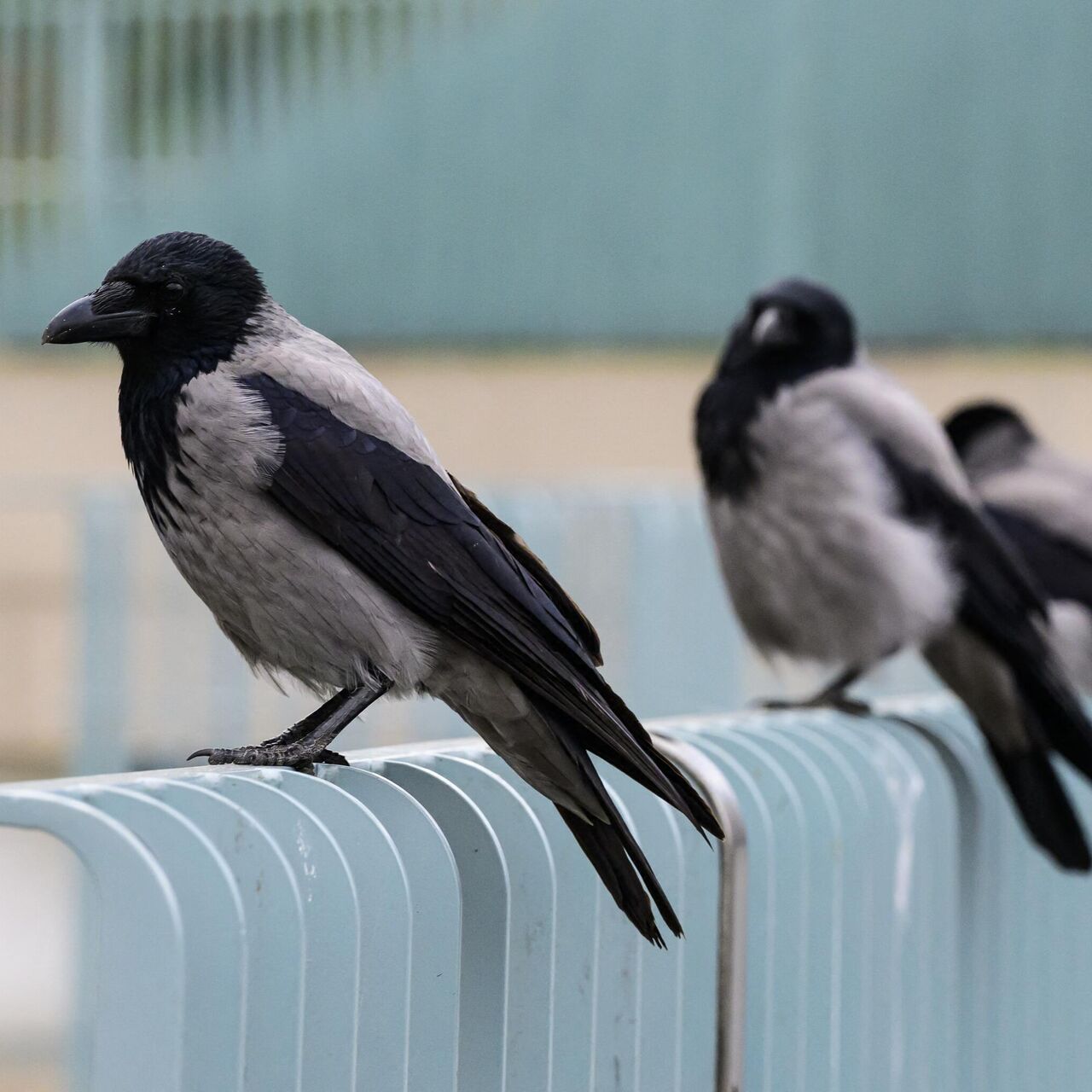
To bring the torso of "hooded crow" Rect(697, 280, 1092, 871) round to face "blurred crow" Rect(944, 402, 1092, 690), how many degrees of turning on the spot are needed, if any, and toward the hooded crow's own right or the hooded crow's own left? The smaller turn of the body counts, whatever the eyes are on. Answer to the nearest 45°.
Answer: approximately 180°

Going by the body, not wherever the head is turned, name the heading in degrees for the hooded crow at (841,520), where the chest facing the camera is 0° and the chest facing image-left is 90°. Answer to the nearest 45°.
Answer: approximately 45°

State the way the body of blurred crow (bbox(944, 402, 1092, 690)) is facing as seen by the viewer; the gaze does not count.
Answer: to the viewer's left

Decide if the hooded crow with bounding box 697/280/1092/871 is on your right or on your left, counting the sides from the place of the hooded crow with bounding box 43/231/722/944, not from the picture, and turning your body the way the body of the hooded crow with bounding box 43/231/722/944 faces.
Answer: on your right

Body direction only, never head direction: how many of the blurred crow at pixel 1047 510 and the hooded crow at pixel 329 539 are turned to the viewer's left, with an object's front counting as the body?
2

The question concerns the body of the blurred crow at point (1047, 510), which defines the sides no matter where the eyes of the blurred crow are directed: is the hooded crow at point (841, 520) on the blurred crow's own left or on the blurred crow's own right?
on the blurred crow's own left

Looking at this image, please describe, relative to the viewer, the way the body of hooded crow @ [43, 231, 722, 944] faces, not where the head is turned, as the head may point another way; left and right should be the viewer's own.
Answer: facing to the left of the viewer
